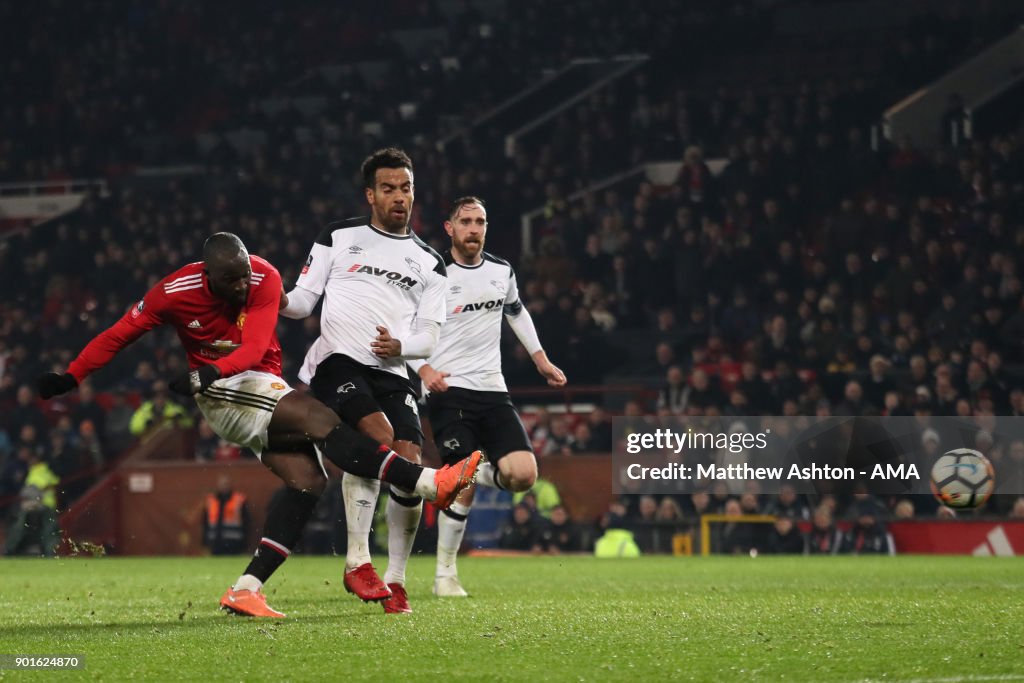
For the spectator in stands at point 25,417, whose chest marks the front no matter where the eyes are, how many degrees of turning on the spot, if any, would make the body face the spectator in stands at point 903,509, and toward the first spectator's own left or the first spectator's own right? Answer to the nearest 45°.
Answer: approximately 45° to the first spectator's own left

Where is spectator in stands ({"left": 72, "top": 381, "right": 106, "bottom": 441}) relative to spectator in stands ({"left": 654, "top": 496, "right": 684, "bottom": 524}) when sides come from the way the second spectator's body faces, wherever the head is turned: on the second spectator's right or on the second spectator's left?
on the second spectator's right

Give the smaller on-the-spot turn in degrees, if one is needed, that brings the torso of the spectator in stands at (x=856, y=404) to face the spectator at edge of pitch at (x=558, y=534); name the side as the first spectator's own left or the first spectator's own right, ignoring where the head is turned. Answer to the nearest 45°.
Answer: approximately 90° to the first spectator's own right

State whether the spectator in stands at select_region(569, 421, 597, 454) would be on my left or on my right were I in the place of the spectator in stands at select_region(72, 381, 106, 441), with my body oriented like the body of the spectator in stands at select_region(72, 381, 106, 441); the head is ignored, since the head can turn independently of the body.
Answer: on my left

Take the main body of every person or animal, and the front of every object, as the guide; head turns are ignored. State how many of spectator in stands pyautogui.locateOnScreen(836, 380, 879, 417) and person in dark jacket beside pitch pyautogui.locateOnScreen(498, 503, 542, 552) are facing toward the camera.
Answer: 2

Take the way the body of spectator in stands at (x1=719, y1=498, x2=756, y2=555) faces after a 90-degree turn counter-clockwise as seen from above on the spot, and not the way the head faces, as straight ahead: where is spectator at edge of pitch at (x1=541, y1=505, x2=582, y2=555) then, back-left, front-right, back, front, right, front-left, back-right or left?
back
